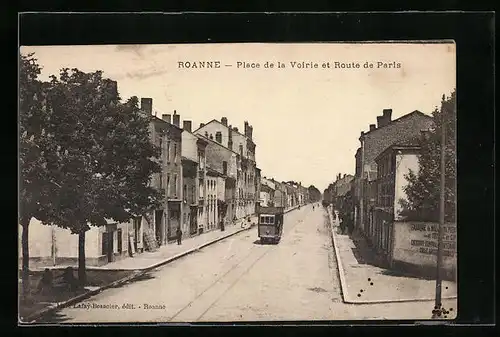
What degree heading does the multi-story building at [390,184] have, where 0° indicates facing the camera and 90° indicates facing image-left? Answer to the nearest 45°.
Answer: approximately 90°

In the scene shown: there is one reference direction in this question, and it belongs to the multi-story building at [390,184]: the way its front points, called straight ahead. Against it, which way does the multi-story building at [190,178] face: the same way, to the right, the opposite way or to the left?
the opposite way

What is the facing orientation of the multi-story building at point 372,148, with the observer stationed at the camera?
facing to the left of the viewer

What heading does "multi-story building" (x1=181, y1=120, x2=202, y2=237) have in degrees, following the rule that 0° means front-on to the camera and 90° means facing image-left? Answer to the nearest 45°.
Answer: approximately 270°

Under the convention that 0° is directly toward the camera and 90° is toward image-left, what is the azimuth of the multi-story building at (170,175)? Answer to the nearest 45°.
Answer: approximately 315°

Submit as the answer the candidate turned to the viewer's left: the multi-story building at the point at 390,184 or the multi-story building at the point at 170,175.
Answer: the multi-story building at the point at 390,184

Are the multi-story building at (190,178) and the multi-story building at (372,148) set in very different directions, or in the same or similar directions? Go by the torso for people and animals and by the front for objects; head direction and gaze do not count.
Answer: very different directions
